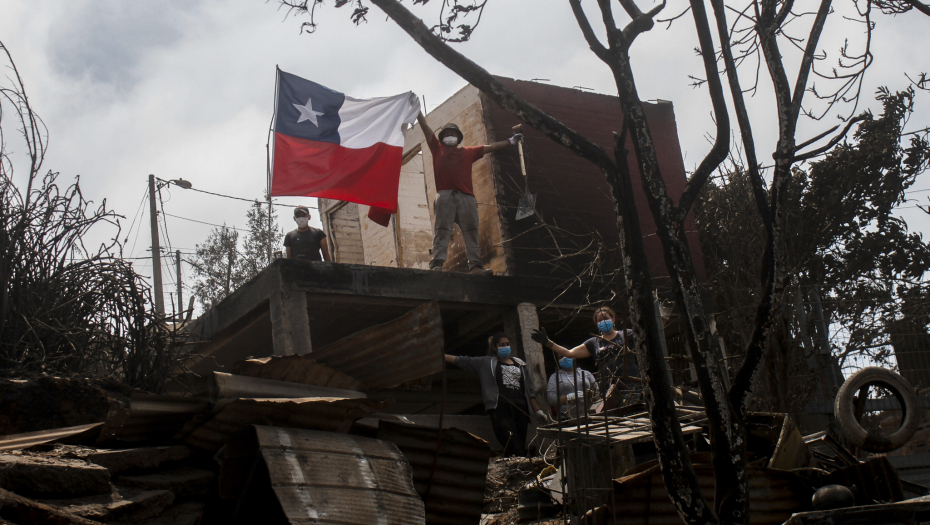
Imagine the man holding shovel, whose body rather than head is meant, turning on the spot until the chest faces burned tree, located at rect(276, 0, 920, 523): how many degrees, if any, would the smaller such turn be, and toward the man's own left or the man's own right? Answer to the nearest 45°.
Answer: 0° — they already face it

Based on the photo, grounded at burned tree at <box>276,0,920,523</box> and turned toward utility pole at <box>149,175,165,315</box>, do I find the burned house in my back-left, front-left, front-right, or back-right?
front-right

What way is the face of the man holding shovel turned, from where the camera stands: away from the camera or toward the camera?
toward the camera

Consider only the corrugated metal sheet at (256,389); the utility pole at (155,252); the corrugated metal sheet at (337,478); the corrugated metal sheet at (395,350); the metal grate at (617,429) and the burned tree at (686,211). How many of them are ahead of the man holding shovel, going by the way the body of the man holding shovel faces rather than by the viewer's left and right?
5

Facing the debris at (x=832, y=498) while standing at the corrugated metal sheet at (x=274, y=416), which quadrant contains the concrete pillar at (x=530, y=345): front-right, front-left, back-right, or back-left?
front-left

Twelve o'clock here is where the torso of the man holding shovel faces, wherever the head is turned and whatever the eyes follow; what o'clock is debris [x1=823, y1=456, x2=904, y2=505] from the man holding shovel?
The debris is roughly at 11 o'clock from the man holding shovel.

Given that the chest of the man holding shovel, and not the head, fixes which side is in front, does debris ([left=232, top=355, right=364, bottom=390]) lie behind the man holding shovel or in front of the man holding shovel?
in front

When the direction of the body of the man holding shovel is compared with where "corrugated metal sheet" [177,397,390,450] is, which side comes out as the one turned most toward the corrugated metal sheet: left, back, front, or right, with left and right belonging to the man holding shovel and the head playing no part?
front

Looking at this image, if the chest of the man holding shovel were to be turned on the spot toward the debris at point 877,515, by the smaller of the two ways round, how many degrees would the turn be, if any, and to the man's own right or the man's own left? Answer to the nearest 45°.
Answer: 0° — they already face it

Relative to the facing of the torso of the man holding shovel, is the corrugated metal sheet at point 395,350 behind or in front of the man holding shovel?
in front

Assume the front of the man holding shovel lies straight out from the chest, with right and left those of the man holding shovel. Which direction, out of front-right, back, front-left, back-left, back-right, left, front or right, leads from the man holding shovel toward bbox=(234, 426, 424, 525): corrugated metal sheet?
front

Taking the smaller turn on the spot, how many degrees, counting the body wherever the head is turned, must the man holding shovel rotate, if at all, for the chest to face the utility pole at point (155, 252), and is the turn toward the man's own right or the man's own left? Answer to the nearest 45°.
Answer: approximately 135° to the man's own right
